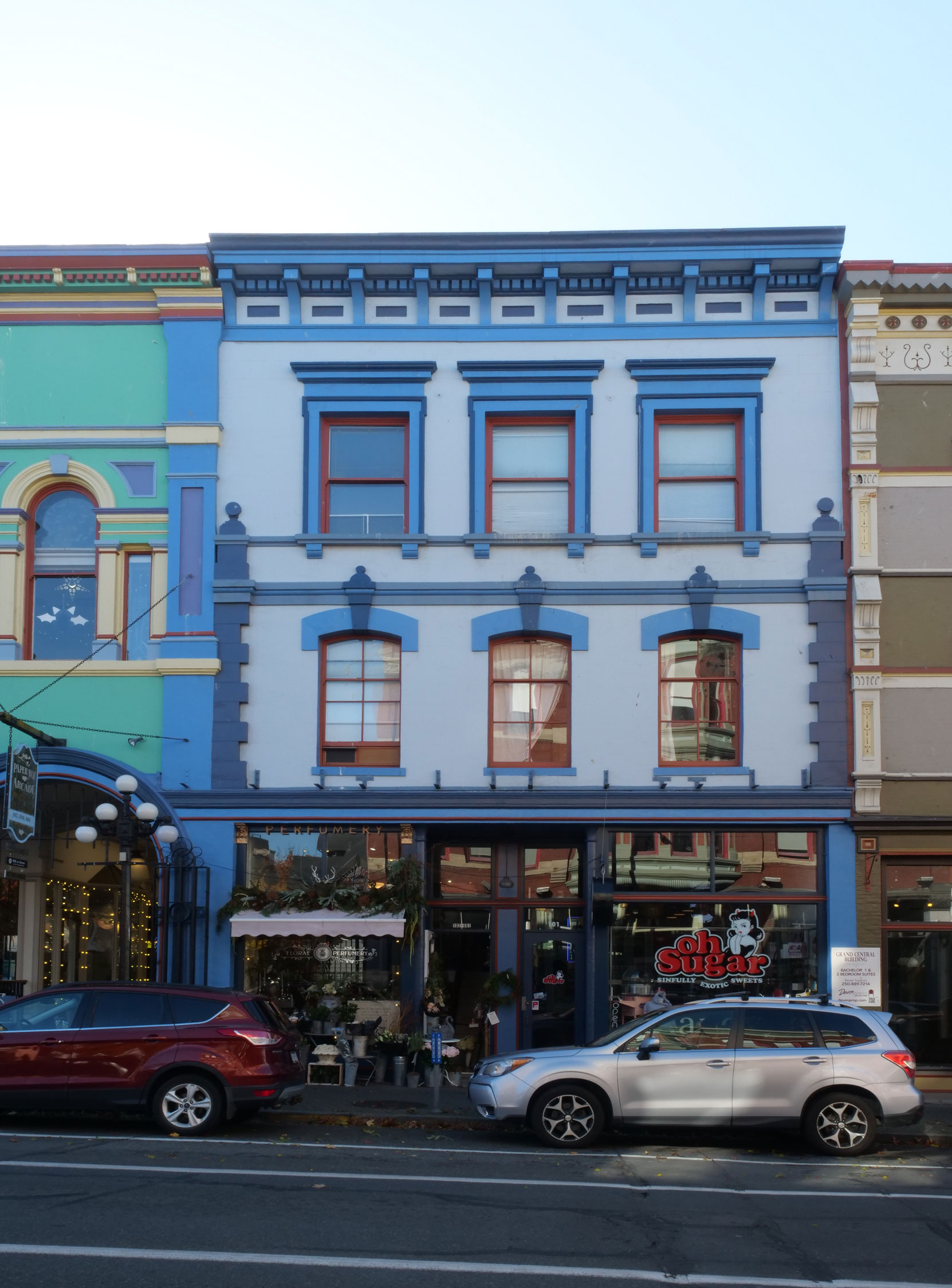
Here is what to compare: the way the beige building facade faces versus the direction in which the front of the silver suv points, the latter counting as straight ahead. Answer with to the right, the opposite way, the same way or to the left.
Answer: to the left

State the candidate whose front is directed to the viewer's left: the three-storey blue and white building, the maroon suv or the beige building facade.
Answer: the maroon suv

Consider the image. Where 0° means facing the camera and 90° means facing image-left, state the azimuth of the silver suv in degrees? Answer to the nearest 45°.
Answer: approximately 90°

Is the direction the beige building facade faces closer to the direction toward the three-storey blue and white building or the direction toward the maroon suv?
the maroon suv

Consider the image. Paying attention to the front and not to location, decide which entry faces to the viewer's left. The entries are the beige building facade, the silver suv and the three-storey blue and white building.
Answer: the silver suv

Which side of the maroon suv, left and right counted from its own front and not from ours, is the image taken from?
left

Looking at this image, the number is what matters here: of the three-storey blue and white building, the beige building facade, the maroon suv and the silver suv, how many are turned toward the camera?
2

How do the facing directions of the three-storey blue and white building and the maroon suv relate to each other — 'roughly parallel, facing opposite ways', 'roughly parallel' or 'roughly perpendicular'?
roughly perpendicular
